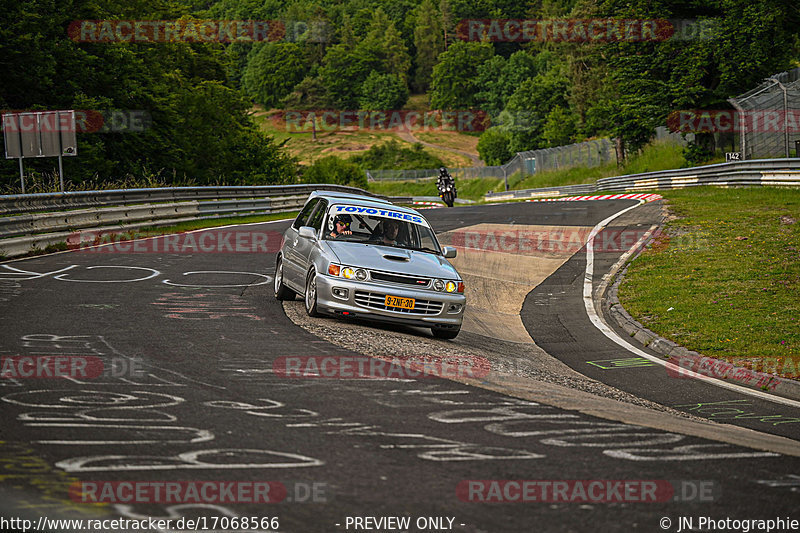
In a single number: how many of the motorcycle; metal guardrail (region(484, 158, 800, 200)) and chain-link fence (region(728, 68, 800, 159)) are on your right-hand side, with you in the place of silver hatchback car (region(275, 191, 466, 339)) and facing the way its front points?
0

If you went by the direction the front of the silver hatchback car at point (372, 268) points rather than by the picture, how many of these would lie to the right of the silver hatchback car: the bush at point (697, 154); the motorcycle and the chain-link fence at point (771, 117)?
0

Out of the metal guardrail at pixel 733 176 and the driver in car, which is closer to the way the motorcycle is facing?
the driver in car

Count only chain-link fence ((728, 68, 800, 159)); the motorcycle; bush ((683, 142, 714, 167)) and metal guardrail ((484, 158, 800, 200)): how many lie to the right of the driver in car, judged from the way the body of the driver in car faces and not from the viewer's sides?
0

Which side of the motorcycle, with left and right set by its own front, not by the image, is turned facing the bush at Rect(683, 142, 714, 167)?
left

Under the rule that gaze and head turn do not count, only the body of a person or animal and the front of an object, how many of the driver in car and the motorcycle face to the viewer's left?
0

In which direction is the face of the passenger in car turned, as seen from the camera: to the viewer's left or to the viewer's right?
to the viewer's right

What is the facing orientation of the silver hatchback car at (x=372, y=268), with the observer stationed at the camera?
facing the viewer and to the right of the viewer

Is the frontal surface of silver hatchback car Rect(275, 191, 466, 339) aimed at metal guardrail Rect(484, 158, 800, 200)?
no

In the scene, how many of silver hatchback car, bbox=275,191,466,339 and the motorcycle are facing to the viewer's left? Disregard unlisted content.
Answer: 0

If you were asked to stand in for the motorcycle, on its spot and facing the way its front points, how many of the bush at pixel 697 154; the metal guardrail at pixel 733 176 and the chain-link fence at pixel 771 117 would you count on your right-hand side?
0

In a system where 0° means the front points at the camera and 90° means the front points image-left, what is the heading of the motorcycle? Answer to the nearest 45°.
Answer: approximately 0°

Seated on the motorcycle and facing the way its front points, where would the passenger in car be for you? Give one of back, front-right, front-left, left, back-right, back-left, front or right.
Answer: front
